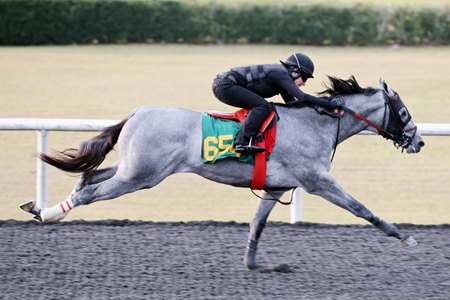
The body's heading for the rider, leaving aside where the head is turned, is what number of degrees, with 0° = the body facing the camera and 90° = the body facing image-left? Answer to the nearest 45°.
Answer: approximately 270°

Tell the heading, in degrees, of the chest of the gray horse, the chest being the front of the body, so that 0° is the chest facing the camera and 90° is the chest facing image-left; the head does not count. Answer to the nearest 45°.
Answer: approximately 270°

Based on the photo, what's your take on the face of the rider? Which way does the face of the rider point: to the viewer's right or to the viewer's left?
to the viewer's right
